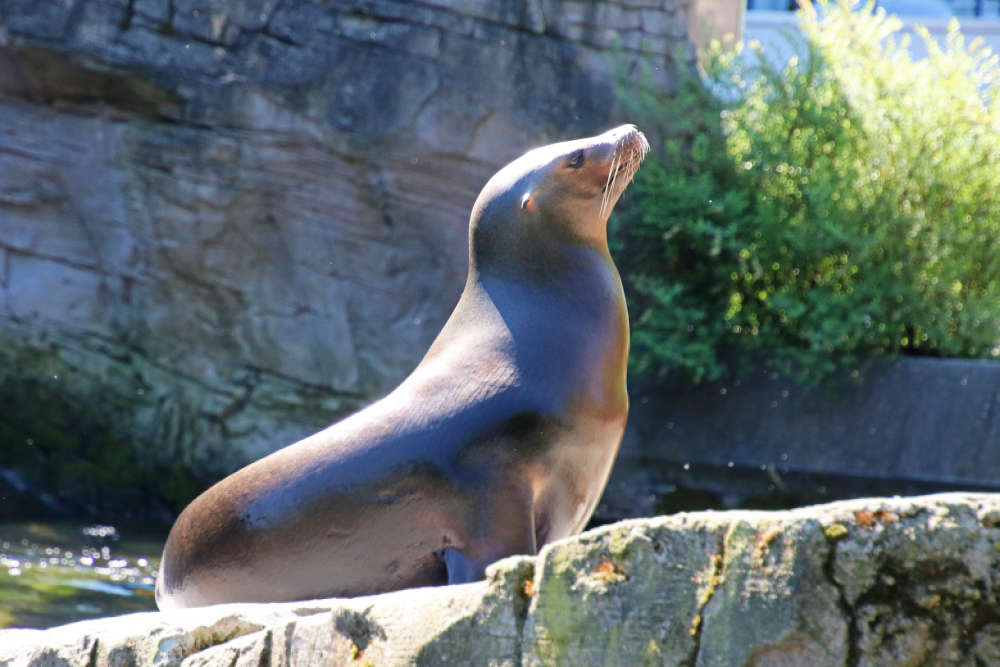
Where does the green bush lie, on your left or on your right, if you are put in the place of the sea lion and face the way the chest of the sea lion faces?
on your left

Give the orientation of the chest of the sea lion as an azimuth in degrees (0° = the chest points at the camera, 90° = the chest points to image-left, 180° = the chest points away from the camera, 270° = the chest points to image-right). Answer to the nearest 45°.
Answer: approximately 270°
